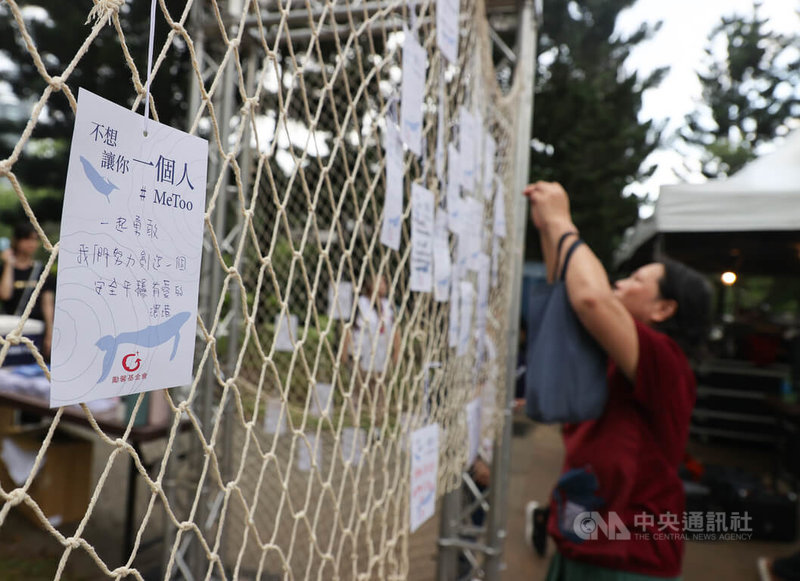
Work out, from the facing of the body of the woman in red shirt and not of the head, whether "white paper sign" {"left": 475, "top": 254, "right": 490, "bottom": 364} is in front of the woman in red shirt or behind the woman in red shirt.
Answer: in front

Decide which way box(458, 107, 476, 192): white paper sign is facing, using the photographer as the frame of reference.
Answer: facing the viewer and to the right of the viewer

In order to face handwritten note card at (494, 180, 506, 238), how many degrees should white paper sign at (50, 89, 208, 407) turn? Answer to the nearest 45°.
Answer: approximately 90° to its left

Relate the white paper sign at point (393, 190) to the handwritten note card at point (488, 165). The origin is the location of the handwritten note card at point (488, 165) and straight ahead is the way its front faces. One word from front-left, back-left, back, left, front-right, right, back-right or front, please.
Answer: right

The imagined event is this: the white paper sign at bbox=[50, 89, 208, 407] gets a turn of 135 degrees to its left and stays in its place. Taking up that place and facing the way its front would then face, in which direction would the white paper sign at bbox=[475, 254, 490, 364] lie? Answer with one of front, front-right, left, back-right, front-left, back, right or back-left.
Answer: front-right

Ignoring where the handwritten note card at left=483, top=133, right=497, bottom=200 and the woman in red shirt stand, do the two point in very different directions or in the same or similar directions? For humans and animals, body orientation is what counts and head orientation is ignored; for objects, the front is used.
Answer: very different directions

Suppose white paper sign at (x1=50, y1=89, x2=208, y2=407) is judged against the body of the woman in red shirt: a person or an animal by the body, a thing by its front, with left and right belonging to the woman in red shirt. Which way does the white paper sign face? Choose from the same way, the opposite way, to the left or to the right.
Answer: the opposite way

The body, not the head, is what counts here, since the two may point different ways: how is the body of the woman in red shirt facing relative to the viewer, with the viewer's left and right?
facing to the left of the viewer

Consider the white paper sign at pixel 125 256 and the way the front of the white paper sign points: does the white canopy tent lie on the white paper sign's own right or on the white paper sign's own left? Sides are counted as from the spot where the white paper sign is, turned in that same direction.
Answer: on the white paper sign's own left

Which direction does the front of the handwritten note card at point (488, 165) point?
to the viewer's right

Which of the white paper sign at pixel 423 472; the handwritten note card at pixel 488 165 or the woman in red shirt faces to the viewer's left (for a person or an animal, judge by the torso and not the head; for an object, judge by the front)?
the woman in red shirt

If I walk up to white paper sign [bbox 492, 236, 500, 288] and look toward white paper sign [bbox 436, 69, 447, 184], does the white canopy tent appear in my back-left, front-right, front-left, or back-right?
back-left

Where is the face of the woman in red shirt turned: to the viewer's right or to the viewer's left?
to the viewer's left

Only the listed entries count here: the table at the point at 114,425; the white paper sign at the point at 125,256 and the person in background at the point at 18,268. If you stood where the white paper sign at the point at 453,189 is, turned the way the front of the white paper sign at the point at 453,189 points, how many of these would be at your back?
2

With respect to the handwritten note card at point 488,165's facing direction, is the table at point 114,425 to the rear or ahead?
to the rear
